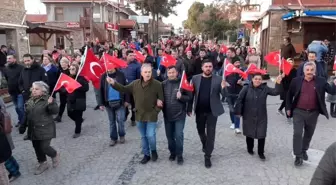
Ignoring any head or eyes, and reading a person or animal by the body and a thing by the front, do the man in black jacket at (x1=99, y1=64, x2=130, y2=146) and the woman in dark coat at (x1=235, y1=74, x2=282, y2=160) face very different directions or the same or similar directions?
same or similar directions

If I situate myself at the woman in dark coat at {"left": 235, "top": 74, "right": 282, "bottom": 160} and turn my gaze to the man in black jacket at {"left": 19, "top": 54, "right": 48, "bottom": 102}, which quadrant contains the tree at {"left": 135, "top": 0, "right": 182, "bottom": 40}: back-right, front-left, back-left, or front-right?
front-right

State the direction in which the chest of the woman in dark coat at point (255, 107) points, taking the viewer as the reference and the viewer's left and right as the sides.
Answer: facing the viewer

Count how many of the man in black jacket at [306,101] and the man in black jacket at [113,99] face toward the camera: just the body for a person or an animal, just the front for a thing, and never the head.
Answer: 2

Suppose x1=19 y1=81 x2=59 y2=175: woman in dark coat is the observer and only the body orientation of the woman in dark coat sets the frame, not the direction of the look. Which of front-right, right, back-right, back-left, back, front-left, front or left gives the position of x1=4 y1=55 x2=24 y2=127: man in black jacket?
back-right

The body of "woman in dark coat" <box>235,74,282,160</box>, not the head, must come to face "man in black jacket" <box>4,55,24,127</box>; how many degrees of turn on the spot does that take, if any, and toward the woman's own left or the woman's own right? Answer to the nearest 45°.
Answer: approximately 90° to the woman's own right

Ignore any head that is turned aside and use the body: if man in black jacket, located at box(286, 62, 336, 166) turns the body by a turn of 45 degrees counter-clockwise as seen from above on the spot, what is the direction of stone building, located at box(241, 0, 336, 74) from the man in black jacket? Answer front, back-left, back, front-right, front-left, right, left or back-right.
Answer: back-left

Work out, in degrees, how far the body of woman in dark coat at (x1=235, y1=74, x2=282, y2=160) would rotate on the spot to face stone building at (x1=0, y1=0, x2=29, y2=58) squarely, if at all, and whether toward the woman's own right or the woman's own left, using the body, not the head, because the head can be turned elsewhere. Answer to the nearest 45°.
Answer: approximately 135° to the woman's own right

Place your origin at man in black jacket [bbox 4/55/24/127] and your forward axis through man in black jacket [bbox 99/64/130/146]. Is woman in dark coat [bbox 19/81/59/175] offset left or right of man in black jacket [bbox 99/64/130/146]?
right

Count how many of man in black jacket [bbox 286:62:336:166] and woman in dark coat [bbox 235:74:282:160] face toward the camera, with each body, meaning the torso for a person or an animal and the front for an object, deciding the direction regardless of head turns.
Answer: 2

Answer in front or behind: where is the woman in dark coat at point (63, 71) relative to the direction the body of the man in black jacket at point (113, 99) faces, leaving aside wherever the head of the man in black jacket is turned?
behind

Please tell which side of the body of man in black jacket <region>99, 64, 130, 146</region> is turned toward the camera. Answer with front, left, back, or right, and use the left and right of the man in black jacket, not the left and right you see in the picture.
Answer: front

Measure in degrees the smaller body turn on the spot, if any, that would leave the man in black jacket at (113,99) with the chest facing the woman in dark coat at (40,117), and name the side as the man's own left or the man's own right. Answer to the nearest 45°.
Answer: approximately 45° to the man's own right

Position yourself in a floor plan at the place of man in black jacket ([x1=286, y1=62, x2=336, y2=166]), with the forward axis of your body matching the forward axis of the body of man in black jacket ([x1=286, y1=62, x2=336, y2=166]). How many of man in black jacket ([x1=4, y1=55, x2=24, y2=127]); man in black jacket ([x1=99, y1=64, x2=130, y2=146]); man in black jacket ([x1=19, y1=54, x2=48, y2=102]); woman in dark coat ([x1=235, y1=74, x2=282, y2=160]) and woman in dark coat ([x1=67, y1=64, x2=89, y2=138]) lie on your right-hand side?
5

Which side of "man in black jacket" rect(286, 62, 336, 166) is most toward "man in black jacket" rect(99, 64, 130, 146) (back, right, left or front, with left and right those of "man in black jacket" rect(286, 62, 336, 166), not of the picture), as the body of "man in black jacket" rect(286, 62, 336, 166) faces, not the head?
right

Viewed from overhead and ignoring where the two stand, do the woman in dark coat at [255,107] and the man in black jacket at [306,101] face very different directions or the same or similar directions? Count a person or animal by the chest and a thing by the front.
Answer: same or similar directions
